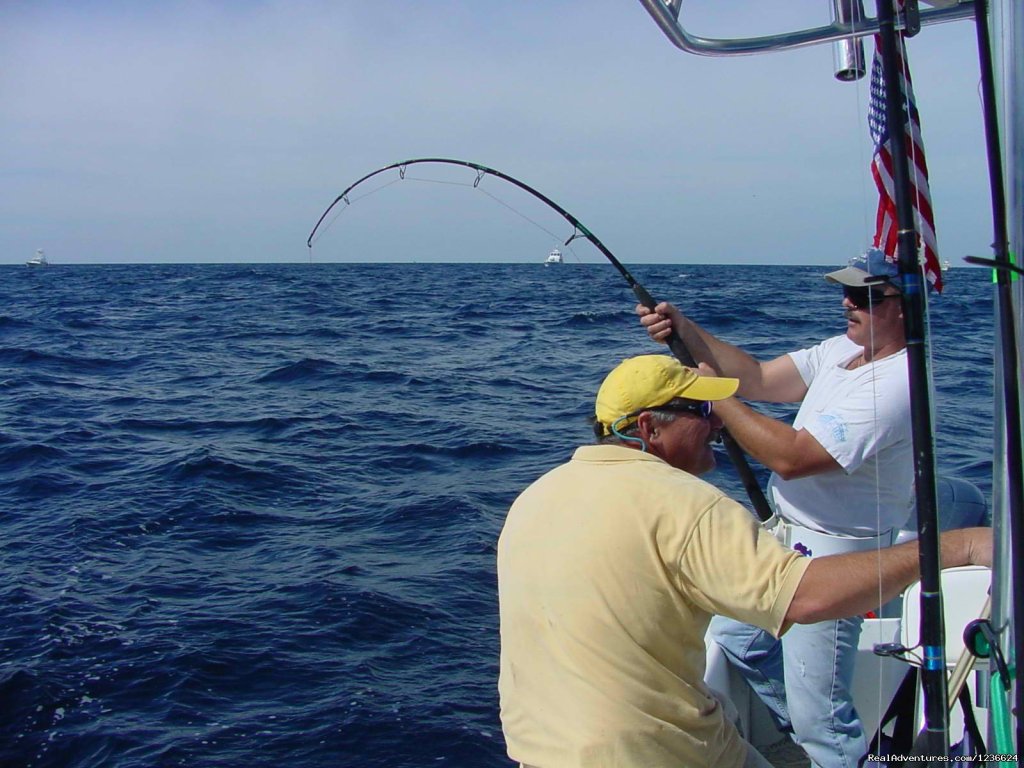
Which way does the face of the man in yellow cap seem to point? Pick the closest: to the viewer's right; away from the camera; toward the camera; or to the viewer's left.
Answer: to the viewer's right

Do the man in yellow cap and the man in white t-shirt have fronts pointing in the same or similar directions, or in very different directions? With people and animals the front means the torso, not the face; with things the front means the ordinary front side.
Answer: very different directions

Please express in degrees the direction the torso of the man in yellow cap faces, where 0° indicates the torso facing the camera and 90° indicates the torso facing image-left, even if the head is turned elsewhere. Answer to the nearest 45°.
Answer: approximately 225°

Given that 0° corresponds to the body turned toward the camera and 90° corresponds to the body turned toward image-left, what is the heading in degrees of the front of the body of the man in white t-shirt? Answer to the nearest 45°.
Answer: approximately 45°

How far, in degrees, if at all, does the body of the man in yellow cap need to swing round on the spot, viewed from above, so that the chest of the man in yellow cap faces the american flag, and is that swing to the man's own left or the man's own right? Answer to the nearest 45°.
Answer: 0° — they already face it

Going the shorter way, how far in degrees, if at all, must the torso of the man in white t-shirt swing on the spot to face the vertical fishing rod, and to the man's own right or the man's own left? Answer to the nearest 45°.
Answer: approximately 45° to the man's own left

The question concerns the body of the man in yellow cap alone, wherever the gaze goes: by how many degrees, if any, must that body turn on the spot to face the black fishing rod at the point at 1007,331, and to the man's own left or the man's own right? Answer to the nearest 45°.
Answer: approximately 45° to the man's own right
